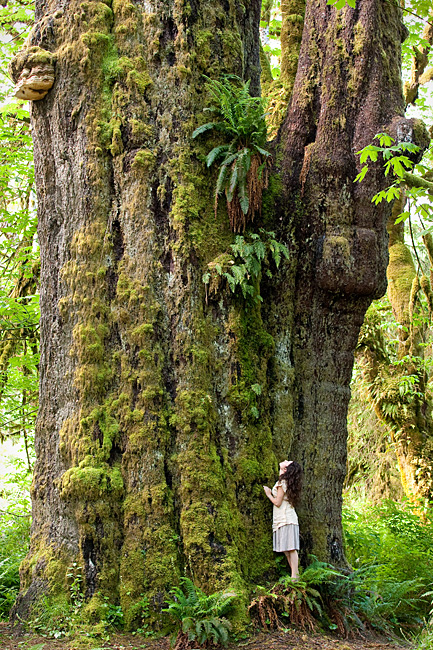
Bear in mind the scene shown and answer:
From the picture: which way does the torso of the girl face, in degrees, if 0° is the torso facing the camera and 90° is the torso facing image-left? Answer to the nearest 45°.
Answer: approximately 90°

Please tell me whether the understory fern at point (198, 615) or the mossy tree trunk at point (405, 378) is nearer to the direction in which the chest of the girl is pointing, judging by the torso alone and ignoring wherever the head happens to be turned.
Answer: the understory fern
